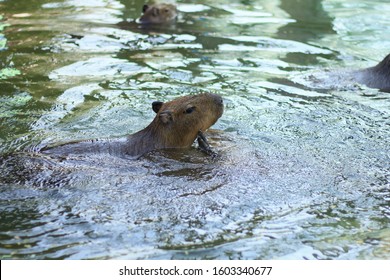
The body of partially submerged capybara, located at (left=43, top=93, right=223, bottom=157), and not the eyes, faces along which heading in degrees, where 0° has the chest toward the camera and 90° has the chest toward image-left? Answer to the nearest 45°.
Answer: approximately 270°
